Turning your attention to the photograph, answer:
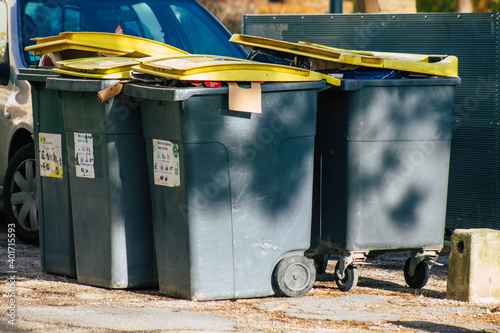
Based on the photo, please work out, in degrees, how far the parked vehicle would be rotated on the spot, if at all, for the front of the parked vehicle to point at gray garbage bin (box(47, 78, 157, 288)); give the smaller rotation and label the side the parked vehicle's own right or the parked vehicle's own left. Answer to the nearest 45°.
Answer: approximately 45° to the parked vehicle's own right

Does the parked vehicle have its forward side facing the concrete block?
yes

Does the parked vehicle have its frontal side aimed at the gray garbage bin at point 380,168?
yes

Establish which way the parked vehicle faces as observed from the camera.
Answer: facing the viewer and to the right of the viewer

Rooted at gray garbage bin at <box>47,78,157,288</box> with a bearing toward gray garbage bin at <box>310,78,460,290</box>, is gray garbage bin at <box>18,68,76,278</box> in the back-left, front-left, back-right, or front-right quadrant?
back-left

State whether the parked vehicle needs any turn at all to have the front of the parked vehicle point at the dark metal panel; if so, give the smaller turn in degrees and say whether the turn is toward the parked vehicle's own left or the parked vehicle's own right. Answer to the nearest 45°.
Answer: approximately 45° to the parked vehicle's own left

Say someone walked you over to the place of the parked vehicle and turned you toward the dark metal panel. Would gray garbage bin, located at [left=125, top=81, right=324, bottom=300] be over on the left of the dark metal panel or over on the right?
right
